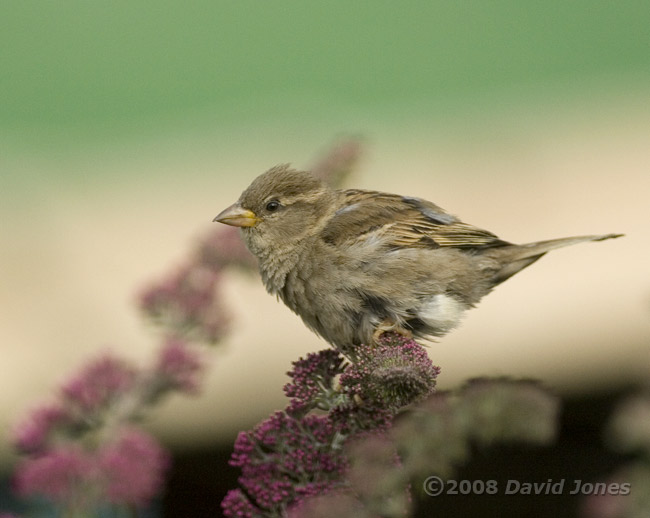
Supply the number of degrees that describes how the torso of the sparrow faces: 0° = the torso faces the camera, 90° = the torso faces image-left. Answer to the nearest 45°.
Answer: approximately 90°
